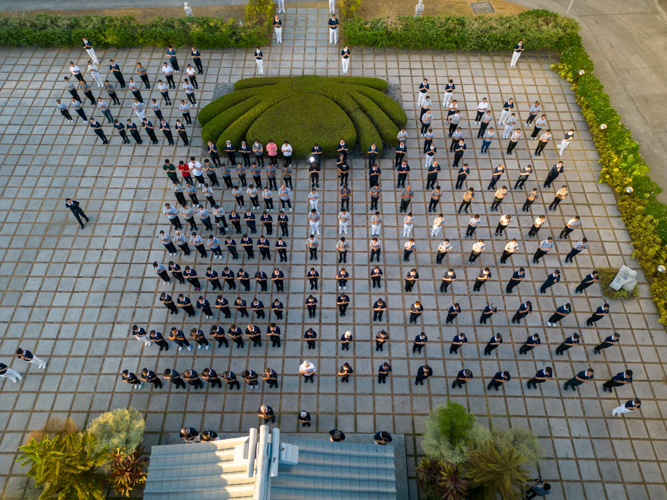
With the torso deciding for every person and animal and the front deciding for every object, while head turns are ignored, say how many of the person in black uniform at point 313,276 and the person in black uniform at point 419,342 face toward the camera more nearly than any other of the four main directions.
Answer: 2

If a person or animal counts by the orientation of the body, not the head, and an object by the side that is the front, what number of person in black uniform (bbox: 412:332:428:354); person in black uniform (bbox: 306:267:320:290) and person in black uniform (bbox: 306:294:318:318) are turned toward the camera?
3

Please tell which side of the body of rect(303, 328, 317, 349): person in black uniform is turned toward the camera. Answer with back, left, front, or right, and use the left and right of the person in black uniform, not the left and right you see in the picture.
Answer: front

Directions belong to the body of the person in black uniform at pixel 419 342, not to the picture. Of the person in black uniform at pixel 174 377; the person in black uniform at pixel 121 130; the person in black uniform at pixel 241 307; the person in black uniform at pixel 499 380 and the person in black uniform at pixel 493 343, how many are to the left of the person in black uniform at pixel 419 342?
2

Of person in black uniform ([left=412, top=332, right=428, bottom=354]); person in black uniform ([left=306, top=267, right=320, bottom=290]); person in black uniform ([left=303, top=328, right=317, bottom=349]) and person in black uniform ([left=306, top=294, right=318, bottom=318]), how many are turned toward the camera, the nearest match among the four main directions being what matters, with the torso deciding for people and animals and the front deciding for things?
4

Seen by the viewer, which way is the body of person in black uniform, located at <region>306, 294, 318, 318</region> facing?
toward the camera

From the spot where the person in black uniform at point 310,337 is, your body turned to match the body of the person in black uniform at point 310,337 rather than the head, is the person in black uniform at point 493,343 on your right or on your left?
on your left

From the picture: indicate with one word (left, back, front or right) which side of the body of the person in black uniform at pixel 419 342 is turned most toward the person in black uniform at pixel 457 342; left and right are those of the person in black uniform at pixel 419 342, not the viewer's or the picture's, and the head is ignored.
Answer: left

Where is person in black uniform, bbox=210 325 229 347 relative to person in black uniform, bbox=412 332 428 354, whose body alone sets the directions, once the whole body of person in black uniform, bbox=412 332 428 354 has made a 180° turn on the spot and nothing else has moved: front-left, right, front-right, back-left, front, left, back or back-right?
left
